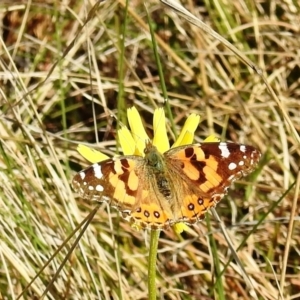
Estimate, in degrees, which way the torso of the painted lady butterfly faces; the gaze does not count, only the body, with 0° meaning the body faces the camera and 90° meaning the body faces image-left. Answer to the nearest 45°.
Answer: approximately 180°
